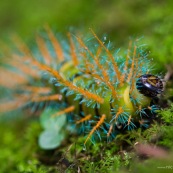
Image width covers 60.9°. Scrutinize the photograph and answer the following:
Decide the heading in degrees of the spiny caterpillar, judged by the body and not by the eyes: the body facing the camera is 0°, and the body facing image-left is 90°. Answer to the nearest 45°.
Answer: approximately 315°
